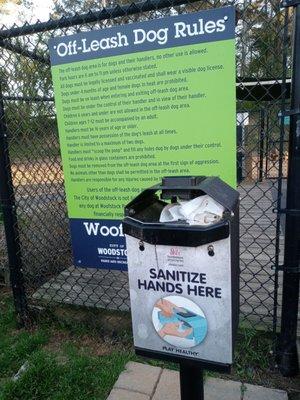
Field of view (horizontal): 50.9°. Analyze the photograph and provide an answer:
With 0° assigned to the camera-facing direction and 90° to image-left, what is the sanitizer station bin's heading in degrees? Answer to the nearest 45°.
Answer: approximately 0°

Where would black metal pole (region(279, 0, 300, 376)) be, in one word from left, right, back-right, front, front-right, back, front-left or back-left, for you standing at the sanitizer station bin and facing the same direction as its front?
back-left
